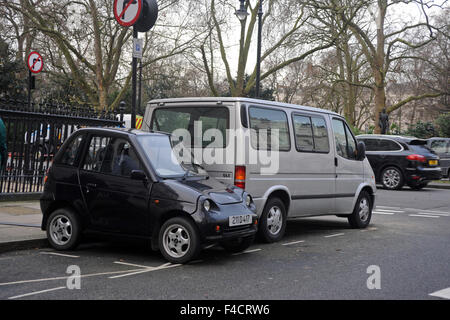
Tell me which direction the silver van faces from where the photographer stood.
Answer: facing away from the viewer and to the right of the viewer

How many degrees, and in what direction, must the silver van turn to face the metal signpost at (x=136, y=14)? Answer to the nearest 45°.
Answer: approximately 135° to its left

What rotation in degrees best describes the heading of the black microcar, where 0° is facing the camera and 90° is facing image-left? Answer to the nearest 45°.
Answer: approximately 315°

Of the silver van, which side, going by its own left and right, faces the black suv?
front

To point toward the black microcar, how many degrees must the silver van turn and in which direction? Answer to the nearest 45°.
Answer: approximately 180°

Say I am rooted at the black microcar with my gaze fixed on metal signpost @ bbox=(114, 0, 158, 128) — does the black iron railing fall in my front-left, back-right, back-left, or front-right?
front-left

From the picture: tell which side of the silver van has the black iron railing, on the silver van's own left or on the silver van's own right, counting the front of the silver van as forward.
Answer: on the silver van's own left

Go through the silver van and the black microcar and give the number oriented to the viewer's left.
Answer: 0

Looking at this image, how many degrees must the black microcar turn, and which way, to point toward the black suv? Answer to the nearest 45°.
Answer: approximately 90° to its left

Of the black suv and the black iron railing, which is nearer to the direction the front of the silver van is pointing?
the black suv

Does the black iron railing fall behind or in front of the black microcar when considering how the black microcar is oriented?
behind

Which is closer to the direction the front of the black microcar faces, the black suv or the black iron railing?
the black suv

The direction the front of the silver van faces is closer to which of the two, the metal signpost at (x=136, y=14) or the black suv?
the black suv
